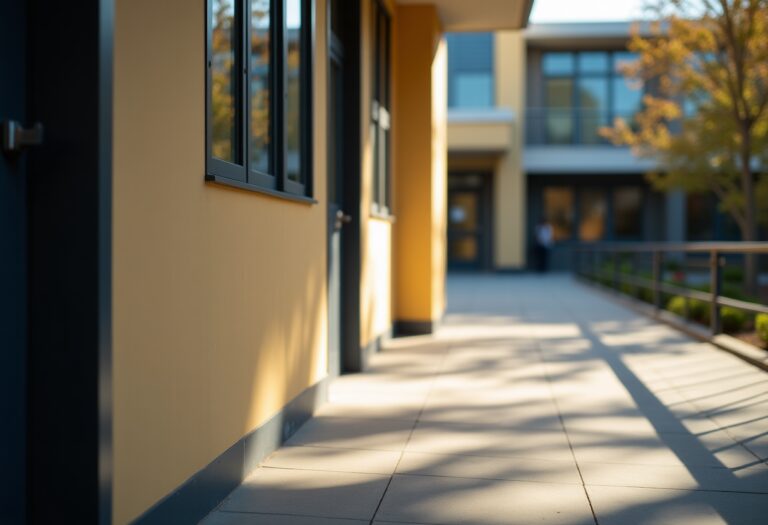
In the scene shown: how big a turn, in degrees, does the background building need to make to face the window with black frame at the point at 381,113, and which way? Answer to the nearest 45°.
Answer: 0° — it already faces it

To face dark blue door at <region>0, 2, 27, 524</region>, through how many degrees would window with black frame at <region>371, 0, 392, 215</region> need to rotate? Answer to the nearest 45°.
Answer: approximately 90° to its right

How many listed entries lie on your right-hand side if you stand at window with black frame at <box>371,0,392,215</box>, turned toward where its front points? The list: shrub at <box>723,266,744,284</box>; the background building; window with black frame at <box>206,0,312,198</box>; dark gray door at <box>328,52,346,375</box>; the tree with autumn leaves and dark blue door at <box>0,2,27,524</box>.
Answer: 3

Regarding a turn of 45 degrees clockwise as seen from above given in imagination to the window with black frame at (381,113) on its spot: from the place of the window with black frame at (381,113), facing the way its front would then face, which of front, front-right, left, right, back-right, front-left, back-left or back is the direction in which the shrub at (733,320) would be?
front-left

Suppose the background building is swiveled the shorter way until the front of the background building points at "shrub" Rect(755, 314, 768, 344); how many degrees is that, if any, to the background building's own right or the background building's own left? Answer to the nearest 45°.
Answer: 0° — it already faces it

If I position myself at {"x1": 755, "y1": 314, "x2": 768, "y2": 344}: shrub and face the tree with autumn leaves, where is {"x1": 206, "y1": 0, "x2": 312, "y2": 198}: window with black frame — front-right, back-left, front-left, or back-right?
back-left

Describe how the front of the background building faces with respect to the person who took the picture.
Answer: facing the viewer

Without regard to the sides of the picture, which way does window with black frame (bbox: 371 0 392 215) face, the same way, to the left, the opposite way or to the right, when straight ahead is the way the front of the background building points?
to the left

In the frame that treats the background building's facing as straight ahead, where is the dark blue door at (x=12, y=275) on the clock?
The dark blue door is roughly at 12 o'clock from the background building.

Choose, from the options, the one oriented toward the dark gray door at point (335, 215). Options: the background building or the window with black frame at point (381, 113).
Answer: the background building

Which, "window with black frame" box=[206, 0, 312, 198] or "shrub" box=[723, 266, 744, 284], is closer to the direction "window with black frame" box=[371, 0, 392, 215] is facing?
the shrub

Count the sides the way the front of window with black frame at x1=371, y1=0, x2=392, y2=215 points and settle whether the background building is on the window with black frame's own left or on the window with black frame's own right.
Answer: on the window with black frame's own left

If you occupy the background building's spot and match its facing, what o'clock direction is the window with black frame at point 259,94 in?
The window with black frame is roughly at 12 o'clock from the background building.

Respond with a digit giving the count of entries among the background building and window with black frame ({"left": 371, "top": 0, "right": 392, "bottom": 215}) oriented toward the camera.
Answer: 1

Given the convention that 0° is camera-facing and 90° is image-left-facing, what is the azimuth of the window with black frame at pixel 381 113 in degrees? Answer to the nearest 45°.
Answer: approximately 270°
